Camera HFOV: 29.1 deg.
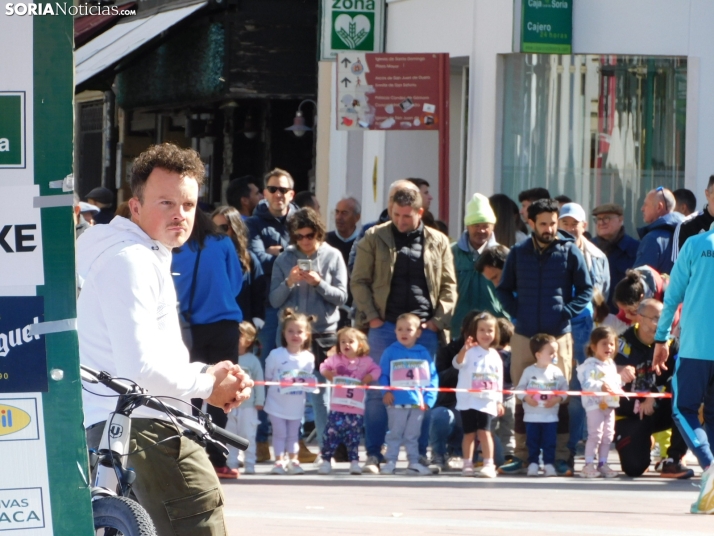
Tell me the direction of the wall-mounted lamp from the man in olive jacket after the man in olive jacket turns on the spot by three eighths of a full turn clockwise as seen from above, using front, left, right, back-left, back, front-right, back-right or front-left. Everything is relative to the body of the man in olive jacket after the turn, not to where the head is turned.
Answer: front-right

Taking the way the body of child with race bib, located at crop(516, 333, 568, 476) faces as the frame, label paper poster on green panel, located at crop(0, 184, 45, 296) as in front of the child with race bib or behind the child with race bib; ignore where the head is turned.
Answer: in front

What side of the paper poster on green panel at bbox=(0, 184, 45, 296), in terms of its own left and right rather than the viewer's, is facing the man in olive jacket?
back

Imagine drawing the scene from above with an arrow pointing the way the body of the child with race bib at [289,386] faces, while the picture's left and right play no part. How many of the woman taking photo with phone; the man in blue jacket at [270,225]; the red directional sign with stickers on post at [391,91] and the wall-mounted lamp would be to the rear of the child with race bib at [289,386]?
4

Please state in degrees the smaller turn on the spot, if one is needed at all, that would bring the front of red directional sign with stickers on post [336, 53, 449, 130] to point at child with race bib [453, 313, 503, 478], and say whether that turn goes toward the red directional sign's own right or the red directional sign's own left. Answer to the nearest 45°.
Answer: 0° — it already faces them

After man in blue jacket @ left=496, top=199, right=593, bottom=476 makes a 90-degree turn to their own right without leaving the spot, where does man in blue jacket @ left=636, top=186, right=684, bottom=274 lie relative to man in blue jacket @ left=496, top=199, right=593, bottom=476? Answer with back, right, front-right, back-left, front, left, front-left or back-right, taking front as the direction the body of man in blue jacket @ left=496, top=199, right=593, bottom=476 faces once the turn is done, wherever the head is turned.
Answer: back-right

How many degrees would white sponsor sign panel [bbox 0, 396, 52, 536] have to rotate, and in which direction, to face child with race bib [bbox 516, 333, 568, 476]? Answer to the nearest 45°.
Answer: approximately 135° to its left

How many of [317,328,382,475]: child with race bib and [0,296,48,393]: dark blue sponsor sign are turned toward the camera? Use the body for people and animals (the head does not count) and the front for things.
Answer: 2

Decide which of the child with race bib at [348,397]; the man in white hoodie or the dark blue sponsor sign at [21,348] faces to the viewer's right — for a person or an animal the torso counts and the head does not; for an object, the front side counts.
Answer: the man in white hoodie
